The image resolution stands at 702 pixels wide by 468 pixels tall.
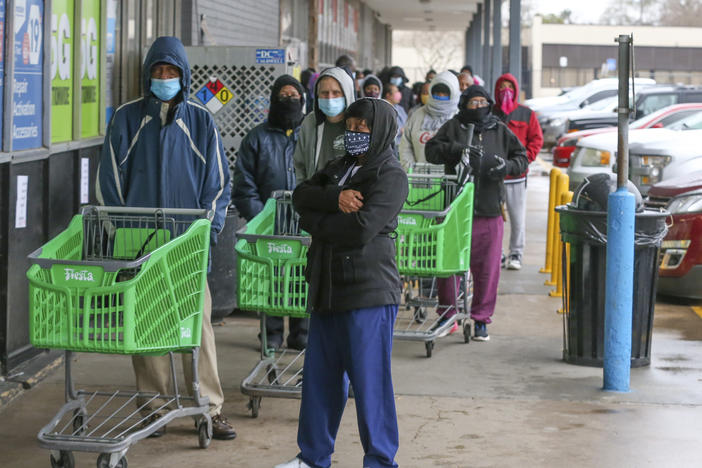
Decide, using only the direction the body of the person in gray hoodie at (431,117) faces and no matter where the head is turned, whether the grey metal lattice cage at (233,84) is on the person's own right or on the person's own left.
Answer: on the person's own right

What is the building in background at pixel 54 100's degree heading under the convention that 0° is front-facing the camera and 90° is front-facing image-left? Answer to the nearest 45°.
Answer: approximately 315°

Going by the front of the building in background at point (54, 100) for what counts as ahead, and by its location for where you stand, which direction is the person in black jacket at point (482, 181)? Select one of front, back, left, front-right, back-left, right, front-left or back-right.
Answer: front-left

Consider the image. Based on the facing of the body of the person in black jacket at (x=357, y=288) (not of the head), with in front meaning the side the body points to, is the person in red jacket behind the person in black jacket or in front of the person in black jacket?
behind

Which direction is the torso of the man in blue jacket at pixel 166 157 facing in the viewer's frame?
toward the camera

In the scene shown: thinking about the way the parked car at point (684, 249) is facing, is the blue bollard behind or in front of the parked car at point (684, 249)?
in front

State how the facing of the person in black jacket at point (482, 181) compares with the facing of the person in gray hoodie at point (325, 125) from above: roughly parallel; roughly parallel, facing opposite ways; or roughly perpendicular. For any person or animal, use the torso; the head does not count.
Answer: roughly parallel

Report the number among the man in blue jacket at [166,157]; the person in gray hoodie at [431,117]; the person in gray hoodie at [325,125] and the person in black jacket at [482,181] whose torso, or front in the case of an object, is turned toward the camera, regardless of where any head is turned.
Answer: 4

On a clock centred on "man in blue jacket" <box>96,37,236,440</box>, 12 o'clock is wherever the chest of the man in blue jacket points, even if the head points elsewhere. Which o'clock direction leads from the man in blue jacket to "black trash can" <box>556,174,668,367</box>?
The black trash can is roughly at 8 o'clock from the man in blue jacket.

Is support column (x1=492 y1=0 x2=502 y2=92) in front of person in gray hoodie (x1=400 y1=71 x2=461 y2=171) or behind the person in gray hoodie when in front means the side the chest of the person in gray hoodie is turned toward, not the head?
behind

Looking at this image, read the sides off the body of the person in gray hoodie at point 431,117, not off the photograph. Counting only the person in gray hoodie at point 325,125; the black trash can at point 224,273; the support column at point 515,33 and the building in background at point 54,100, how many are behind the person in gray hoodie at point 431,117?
1

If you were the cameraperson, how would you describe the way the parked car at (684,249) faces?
facing the viewer and to the left of the viewer

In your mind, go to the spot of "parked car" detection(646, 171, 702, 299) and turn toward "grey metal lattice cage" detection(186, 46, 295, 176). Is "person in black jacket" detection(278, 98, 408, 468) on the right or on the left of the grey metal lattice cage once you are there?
left

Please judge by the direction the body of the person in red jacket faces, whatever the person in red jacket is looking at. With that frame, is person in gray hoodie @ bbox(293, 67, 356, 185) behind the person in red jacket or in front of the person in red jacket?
in front

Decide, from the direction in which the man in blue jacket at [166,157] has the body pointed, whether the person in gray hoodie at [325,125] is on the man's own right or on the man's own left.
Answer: on the man's own left

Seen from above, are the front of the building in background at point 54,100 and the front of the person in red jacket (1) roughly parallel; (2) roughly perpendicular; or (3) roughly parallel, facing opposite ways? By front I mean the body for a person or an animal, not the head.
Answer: roughly perpendicular

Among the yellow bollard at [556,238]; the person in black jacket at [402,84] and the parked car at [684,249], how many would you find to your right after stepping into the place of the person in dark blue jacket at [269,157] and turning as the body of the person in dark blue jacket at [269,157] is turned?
0

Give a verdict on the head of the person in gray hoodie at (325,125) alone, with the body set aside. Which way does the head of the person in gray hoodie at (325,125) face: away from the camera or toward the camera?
toward the camera

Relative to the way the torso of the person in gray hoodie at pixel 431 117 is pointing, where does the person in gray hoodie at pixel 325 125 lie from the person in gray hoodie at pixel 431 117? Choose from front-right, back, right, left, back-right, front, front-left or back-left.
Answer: front

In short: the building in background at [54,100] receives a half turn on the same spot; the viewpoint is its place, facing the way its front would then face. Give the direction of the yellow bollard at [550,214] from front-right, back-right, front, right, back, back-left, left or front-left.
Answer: right

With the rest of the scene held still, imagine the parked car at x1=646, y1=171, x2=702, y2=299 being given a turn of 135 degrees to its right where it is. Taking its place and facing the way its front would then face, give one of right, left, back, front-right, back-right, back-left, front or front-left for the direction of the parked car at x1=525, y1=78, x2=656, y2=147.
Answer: front

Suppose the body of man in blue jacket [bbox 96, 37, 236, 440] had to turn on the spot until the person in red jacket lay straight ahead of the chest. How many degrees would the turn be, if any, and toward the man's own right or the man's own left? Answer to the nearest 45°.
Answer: approximately 135° to the man's own left
